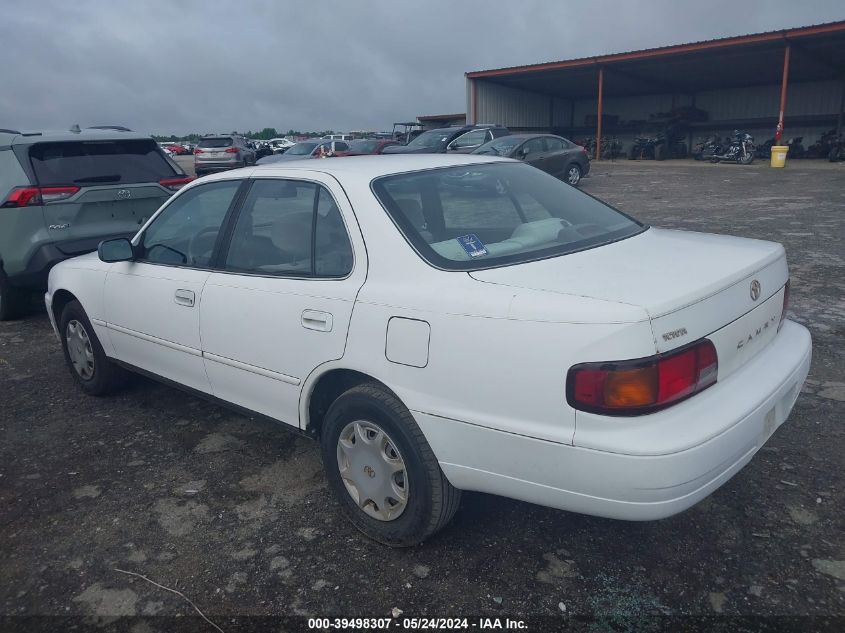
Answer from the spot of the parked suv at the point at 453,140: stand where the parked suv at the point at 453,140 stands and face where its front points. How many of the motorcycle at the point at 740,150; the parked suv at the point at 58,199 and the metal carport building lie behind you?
2

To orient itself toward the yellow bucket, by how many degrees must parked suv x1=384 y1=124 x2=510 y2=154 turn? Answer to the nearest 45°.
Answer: approximately 180°

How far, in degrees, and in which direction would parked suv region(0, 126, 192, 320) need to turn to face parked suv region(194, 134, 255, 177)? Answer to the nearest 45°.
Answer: approximately 45° to its right

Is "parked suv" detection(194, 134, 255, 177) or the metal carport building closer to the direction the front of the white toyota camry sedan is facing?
the parked suv

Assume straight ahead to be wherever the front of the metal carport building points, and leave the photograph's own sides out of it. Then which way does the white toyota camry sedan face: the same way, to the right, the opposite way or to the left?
to the right

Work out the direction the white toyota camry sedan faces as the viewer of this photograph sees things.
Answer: facing away from the viewer and to the left of the viewer

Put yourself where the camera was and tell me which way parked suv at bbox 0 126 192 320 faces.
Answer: facing away from the viewer and to the left of the viewer

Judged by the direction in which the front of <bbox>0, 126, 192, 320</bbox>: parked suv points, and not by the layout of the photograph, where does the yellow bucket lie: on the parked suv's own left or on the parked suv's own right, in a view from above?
on the parked suv's own right

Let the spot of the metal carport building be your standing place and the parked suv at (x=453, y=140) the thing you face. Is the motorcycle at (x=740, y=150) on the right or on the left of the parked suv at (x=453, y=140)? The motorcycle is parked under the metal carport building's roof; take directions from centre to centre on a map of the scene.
left

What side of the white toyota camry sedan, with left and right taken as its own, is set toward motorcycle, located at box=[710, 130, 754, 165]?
right

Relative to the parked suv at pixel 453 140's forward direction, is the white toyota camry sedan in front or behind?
in front

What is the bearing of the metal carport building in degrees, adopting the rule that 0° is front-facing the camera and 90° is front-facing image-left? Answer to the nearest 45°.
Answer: approximately 45°

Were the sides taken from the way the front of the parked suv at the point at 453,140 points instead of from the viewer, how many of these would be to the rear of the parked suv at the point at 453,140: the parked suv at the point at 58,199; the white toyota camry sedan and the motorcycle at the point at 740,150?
1
